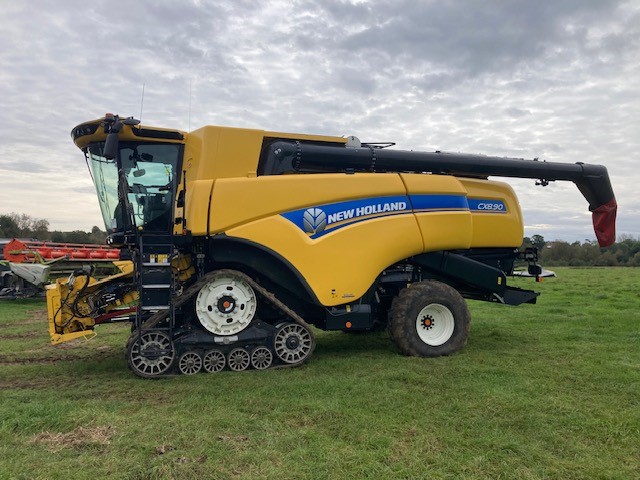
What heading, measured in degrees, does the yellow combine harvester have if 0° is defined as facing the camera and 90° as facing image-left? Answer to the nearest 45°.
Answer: approximately 90°
